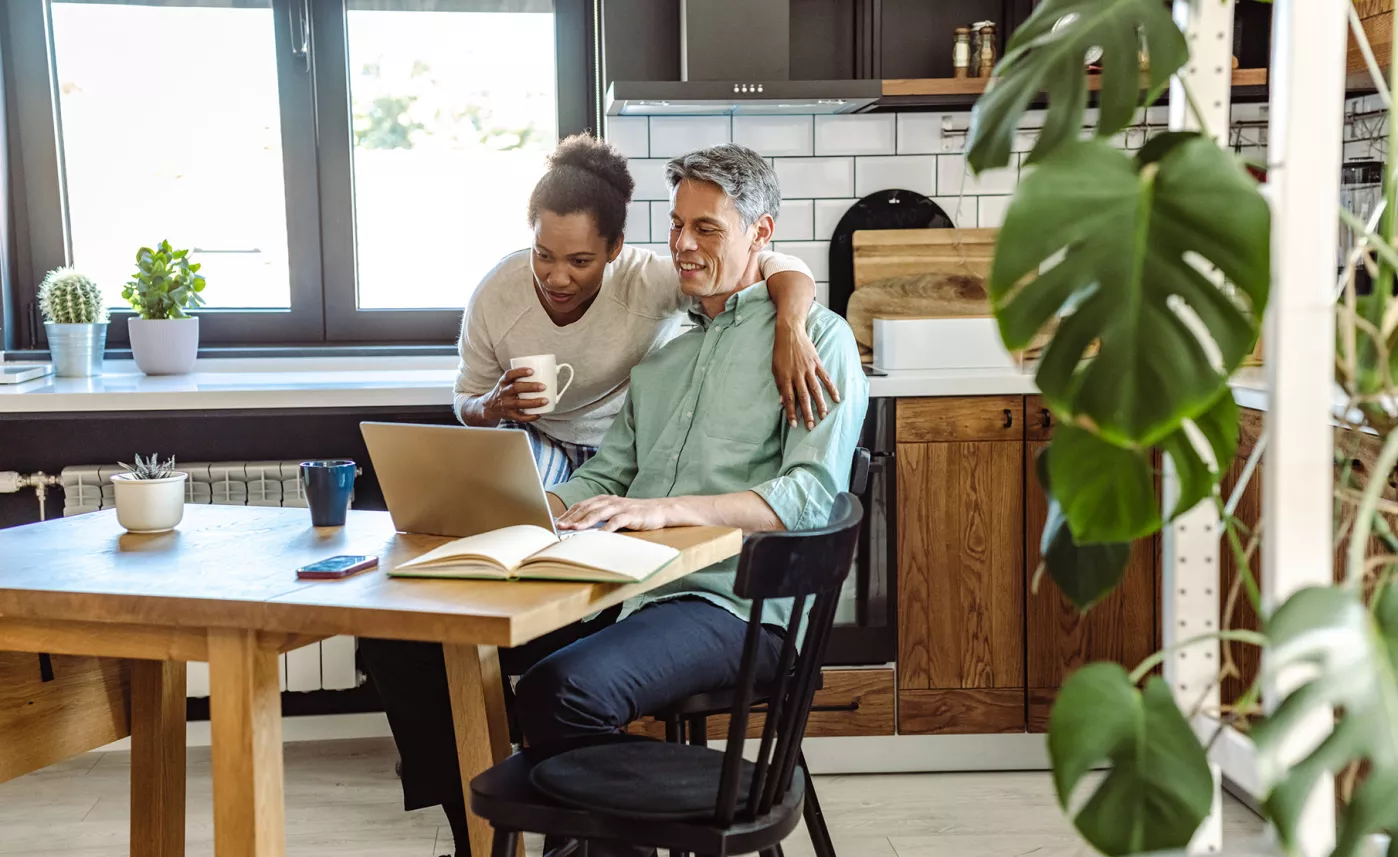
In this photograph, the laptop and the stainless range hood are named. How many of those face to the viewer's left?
0

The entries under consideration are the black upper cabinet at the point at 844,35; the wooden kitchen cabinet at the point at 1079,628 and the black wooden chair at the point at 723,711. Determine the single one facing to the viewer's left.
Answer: the black wooden chair

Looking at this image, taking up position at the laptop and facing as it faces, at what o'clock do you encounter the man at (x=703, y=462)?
The man is roughly at 12 o'clock from the laptop.

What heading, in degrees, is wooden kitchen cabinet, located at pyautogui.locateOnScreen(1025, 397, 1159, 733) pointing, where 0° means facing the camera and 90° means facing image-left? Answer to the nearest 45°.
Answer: approximately 0°

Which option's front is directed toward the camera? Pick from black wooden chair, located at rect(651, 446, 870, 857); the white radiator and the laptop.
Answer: the white radiator

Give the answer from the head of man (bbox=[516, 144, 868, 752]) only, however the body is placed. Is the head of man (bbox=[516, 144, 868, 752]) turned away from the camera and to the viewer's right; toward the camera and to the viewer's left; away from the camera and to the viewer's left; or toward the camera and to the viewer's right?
toward the camera and to the viewer's left

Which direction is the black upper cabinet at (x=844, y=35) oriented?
toward the camera

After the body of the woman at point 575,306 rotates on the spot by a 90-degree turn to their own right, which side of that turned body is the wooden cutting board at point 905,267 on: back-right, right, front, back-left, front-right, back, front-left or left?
right

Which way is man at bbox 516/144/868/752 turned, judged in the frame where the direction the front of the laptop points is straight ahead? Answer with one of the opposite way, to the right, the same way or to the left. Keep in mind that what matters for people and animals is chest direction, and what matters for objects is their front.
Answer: the opposite way

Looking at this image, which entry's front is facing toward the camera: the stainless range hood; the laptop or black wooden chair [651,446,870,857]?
the stainless range hood

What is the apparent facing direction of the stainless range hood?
toward the camera

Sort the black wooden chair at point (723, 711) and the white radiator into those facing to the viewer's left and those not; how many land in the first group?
1

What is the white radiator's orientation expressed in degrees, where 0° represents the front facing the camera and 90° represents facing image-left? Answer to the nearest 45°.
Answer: approximately 0°

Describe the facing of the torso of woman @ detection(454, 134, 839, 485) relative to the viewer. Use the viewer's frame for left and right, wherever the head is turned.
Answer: facing the viewer and to the left of the viewer

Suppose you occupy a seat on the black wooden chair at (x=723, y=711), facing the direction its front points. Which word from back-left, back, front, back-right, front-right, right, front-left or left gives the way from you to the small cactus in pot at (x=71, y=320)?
front-right
